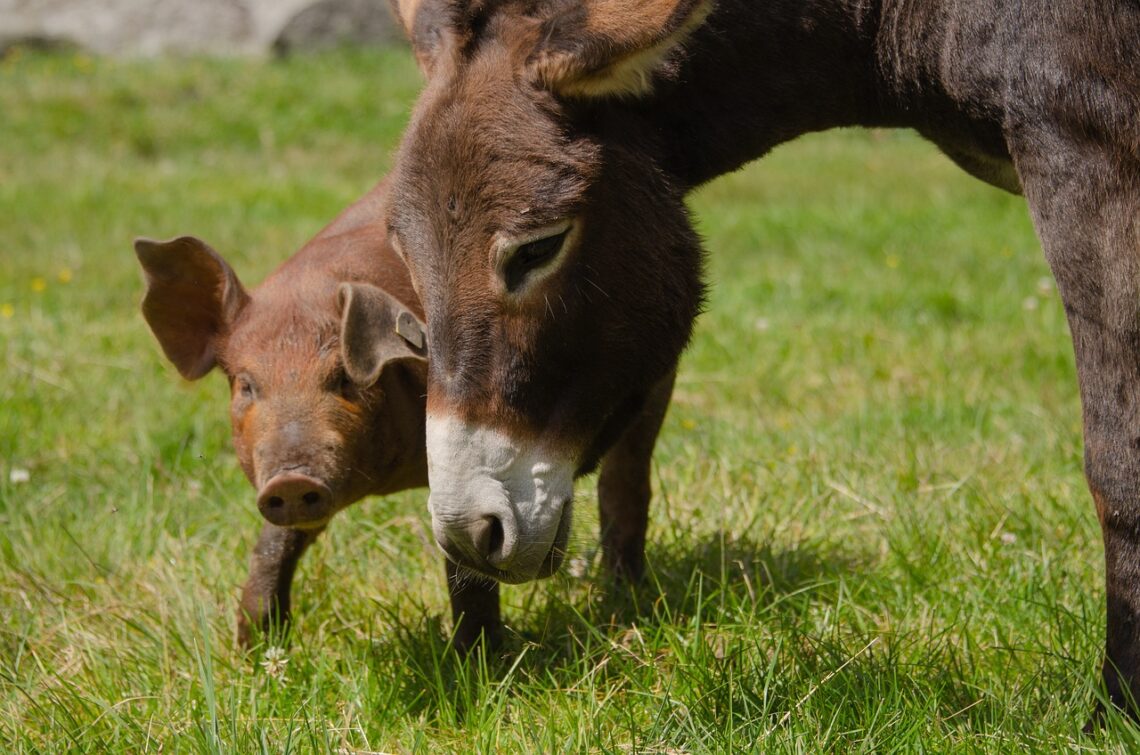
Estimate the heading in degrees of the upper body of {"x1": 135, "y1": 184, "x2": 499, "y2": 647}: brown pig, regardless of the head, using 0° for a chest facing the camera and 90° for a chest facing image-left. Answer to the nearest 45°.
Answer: approximately 45°

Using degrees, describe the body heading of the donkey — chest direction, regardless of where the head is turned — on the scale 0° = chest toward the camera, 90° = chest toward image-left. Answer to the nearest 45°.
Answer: approximately 90°

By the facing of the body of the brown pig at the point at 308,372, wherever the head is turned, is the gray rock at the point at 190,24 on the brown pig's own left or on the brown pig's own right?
on the brown pig's own right

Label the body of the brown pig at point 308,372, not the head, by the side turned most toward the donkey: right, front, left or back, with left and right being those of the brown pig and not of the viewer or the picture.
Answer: left

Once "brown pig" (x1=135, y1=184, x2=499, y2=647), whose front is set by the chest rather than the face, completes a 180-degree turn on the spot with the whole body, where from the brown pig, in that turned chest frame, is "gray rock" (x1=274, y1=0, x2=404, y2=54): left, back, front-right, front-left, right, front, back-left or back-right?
front-left
